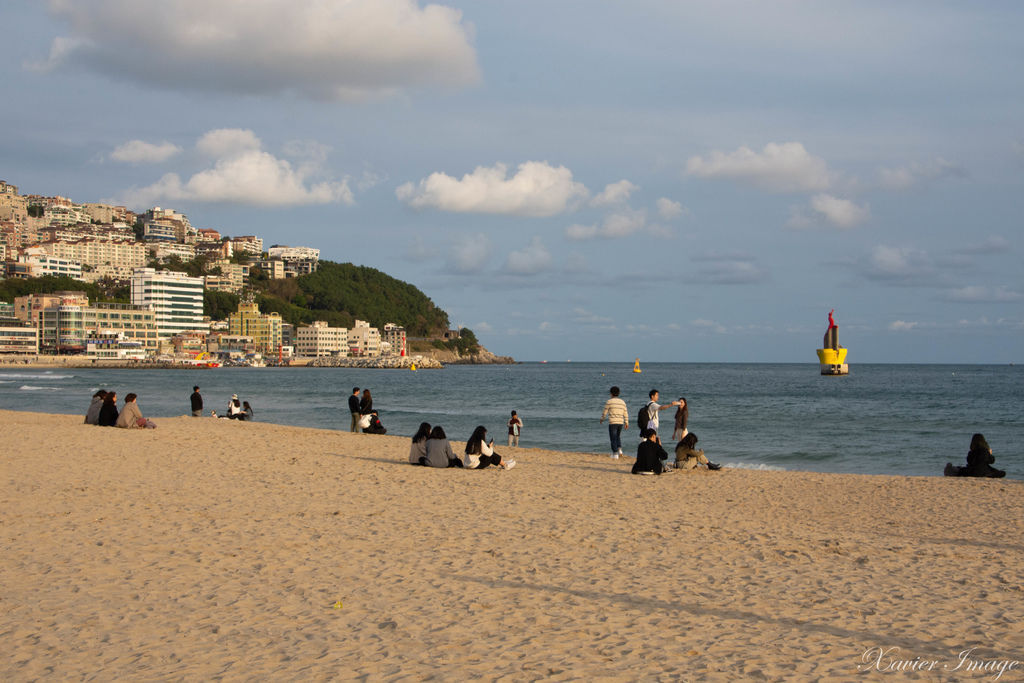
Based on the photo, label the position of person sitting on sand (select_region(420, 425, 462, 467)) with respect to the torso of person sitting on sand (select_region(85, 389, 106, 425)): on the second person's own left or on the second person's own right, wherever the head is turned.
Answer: on the second person's own right

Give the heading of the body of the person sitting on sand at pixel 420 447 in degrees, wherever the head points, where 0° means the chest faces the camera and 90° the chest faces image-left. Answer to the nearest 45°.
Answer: approximately 225°

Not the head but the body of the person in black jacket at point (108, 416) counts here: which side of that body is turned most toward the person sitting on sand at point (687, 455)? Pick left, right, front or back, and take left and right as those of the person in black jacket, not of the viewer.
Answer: right

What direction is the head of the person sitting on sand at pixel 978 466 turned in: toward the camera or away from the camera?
away from the camera

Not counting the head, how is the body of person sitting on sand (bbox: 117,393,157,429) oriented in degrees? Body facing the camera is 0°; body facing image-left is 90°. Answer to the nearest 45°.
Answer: approximately 225°

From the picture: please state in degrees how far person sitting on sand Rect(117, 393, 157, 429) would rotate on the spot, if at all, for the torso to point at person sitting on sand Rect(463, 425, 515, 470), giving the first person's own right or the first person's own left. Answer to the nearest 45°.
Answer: approximately 90° to the first person's own right

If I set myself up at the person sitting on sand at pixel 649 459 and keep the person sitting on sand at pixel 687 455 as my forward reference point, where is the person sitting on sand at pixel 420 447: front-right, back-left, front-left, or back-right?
back-left

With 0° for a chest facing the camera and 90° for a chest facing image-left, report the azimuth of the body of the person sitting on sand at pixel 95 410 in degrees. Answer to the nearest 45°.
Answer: approximately 225°

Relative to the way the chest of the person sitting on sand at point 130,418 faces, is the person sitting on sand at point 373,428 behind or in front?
in front
